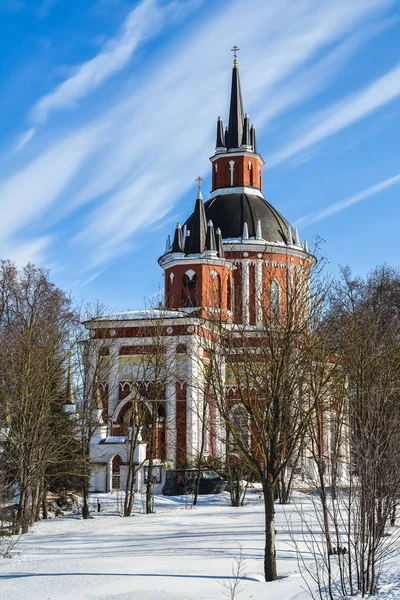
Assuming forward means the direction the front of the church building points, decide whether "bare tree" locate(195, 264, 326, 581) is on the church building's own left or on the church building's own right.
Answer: on the church building's own left

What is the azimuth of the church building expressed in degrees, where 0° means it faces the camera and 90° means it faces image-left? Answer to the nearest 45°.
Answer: approximately 45°
